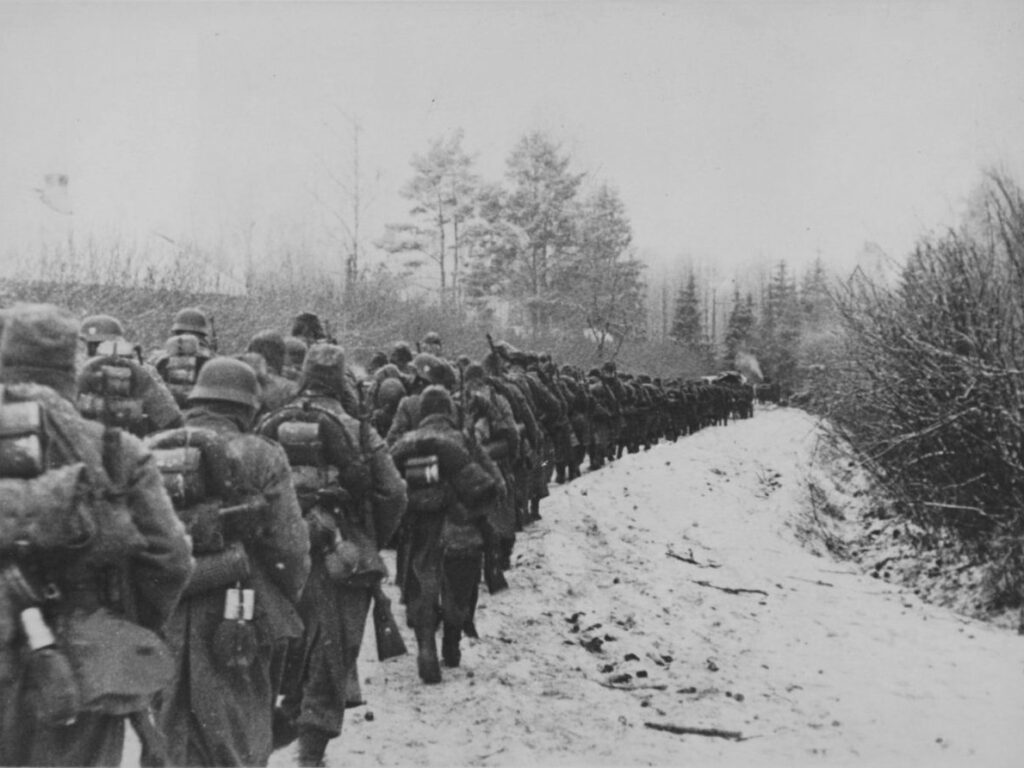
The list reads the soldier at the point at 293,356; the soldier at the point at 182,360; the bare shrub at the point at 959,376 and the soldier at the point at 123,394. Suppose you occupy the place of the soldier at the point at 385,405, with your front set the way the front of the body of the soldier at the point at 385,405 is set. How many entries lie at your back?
3

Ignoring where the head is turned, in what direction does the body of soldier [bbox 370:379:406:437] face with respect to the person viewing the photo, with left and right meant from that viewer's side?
facing away from the viewer and to the right of the viewer

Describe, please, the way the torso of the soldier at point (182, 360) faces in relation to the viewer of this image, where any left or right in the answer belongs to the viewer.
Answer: facing away from the viewer and to the right of the viewer

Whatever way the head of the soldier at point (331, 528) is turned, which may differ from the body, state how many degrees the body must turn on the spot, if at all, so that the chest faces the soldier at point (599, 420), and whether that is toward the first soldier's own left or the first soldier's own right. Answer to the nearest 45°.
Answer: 0° — they already face them

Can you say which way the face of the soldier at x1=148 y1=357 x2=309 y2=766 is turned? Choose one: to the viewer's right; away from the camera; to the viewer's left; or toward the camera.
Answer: away from the camera

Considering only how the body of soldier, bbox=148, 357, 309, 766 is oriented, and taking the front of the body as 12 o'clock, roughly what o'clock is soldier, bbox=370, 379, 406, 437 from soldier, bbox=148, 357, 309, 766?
soldier, bbox=370, 379, 406, 437 is roughly at 11 o'clock from soldier, bbox=148, 357, 309, 766.

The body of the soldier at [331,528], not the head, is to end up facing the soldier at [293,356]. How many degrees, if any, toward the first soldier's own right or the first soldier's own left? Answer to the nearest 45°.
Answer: approximately 45° to the first soldier's own left

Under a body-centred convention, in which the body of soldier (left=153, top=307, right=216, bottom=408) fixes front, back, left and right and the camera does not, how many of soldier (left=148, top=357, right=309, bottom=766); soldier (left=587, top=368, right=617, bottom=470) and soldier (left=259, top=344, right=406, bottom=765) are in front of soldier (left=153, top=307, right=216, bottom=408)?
1

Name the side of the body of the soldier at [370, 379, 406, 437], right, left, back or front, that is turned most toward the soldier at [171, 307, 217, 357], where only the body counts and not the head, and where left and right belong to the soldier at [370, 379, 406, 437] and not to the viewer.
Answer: back

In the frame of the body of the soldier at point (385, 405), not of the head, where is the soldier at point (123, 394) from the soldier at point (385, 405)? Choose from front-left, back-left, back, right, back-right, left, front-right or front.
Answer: back

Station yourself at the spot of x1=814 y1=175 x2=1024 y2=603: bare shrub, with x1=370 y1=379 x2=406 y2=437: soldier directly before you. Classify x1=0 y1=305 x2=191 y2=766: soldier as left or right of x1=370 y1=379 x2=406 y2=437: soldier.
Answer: left

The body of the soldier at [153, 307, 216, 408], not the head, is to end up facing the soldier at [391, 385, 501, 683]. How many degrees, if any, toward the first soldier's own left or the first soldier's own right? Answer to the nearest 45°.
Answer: approximately 90° to the first soldier's own right

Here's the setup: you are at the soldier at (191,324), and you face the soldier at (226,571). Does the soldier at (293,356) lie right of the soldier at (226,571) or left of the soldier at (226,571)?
left

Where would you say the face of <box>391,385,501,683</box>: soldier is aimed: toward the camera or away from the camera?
away from the camera

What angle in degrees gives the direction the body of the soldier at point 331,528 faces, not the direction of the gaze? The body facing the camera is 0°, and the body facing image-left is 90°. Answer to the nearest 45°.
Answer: approximately 225°

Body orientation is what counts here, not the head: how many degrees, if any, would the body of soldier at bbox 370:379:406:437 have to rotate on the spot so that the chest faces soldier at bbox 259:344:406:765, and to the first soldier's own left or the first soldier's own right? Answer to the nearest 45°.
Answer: approximately 135° to the first soldier's own right

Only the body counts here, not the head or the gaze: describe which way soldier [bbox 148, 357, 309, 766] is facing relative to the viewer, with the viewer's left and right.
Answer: facing away from the viewer and to the right of the viewer
